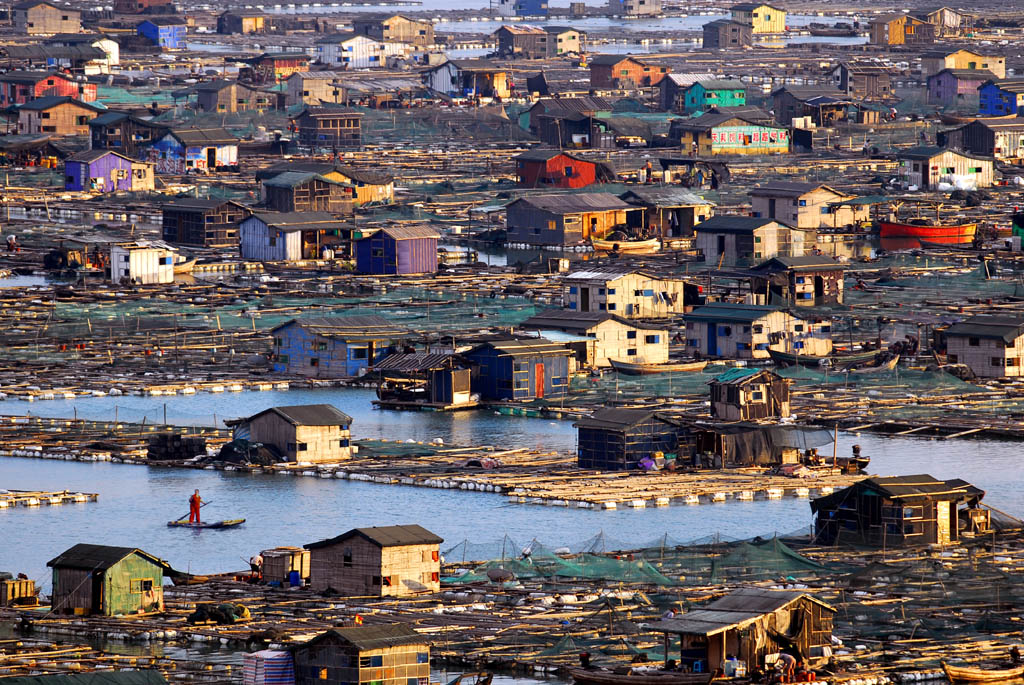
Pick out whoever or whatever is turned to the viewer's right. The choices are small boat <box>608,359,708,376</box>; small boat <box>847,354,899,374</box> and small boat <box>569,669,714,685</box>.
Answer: small boat <box>847,354,899,374</box>

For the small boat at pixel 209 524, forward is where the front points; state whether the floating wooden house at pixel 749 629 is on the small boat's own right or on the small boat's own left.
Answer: on the small boat's own right

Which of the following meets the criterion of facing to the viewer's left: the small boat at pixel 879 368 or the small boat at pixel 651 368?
the small boat at pixel 651 368

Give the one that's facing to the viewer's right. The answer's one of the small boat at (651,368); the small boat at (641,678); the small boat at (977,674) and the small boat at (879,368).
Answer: the small boat at (879,368)

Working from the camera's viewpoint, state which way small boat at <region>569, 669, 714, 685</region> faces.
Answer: facing to the left of the viewer

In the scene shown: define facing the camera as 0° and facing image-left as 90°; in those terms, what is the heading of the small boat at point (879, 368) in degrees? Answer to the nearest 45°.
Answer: approximately 270°

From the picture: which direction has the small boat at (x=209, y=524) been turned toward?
to the viewer's right

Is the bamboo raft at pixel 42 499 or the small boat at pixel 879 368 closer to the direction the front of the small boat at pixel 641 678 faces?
the bamboo raft

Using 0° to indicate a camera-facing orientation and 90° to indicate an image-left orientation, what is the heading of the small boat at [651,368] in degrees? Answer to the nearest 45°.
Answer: approximately 90°

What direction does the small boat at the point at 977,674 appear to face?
to the viewer's left
